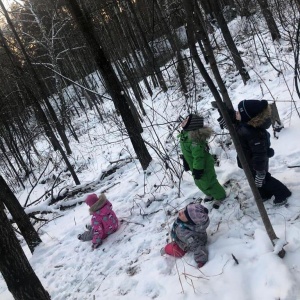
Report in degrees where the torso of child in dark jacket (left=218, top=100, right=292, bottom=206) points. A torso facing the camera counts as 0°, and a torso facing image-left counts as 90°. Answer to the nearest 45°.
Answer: approximately 90°

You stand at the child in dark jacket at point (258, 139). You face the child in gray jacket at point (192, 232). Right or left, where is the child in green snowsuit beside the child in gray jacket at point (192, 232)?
right

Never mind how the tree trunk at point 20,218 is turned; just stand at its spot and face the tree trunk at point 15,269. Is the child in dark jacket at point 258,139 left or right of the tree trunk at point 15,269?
left

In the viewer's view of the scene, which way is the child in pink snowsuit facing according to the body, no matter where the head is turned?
to the viewer's left
